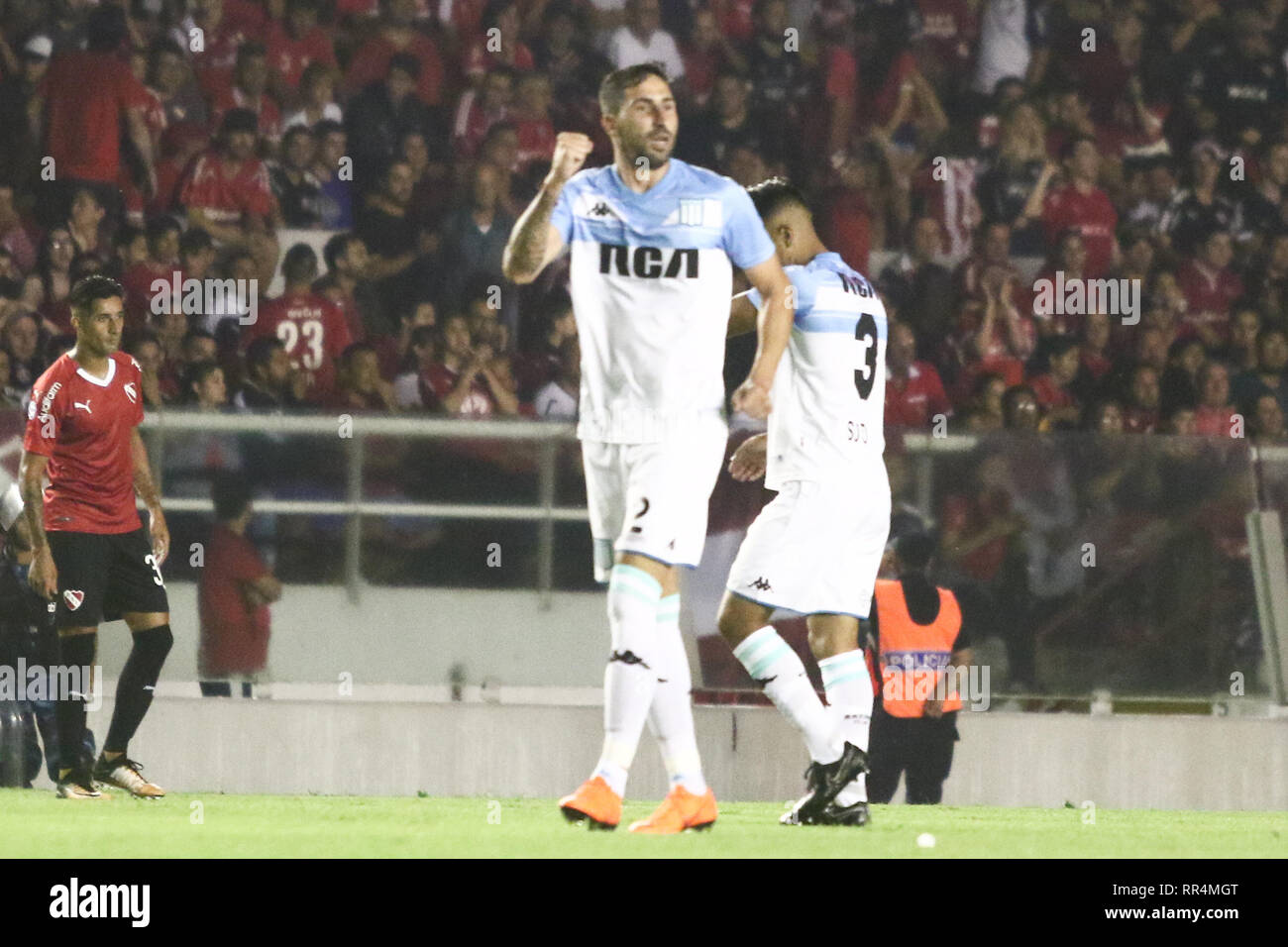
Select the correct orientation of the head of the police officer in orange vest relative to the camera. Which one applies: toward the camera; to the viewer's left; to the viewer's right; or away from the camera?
away from the camera

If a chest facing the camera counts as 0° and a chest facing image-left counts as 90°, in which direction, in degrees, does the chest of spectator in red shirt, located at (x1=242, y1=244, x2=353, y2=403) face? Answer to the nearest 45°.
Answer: approximately 180°

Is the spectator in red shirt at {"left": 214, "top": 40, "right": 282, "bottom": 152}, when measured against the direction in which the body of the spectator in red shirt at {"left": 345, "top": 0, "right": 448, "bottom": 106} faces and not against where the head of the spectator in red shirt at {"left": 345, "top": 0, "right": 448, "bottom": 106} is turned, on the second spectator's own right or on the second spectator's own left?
on the second spectator's own right

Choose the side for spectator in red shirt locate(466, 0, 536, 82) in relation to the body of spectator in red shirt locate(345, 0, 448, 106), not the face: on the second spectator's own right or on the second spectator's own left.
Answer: on the second spectator's own left

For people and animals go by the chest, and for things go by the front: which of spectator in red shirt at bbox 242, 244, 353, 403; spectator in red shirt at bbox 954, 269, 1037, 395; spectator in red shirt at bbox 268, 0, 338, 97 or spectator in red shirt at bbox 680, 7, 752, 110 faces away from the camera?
spectator in red shirt at bbox 242, 244, 353, 403

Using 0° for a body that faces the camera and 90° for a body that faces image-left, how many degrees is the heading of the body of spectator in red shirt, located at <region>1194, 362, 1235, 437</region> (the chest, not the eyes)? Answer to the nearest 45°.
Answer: approximately 0°

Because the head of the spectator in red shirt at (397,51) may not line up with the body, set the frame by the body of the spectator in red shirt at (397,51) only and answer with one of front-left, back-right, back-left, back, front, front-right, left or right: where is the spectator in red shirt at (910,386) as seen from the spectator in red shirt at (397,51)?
front-left

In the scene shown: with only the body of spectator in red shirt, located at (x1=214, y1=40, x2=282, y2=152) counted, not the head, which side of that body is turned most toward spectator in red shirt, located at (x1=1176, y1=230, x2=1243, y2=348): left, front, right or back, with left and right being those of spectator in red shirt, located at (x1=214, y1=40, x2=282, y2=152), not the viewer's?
left

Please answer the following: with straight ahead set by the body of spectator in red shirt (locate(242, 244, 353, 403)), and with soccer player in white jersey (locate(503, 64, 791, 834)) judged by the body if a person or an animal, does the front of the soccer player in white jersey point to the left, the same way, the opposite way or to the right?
the opposite way

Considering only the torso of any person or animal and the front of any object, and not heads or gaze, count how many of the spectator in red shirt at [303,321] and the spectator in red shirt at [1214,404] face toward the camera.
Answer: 1

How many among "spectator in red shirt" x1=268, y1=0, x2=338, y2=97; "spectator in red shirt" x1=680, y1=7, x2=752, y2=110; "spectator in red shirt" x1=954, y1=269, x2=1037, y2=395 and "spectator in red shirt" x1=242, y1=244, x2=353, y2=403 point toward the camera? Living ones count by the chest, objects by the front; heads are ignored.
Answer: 3

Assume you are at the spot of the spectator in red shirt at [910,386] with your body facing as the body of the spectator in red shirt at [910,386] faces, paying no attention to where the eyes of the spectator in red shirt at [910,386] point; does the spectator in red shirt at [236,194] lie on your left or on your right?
on your right

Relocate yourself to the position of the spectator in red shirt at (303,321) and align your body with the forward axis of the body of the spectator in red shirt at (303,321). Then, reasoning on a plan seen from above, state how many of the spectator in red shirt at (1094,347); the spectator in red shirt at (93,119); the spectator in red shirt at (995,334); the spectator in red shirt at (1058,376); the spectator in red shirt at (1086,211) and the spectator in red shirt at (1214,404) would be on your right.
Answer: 5

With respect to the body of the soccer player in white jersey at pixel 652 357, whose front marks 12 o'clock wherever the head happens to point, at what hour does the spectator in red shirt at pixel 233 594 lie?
The spectator in red shirt is roughly at 5 o'clock from the soccer player in white jersey.
